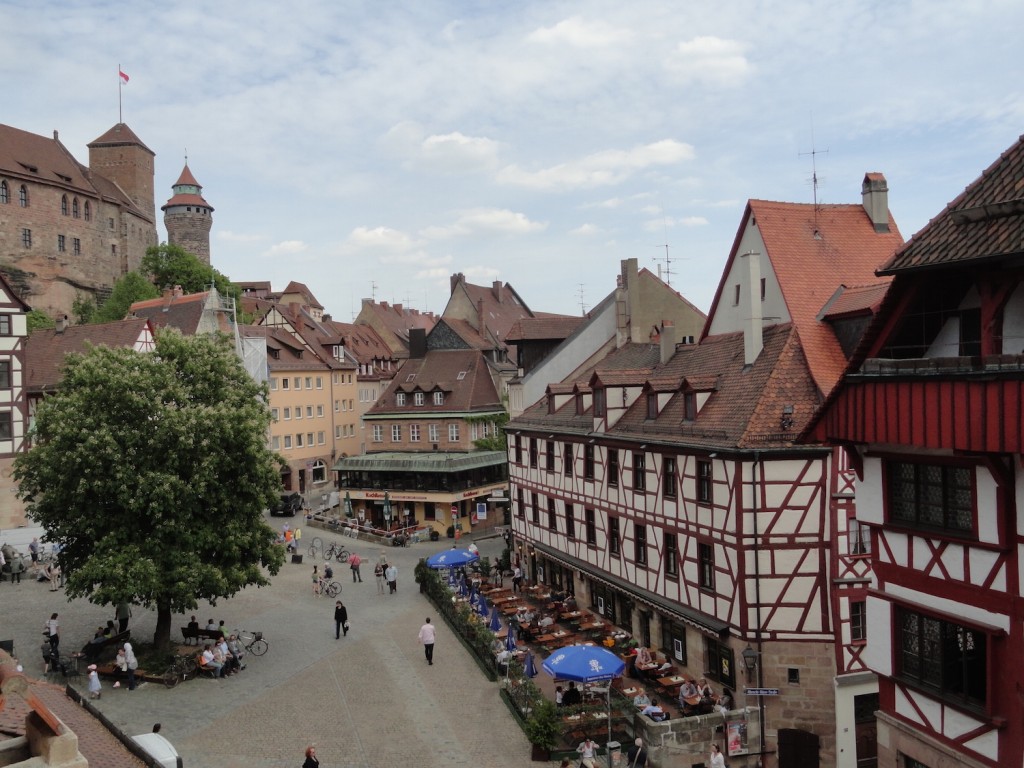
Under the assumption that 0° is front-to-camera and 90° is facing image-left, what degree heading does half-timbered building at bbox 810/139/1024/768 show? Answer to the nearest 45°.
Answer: approximately 45°

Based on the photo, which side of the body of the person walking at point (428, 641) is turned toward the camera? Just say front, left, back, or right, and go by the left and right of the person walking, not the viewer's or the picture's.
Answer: back

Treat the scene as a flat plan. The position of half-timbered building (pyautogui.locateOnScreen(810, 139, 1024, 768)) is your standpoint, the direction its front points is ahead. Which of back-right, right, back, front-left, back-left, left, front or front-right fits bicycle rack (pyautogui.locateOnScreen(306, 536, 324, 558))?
right

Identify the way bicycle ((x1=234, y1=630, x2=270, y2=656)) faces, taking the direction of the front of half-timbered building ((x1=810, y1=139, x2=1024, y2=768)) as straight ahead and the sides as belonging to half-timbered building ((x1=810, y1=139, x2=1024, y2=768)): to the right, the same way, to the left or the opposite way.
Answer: the opposite way

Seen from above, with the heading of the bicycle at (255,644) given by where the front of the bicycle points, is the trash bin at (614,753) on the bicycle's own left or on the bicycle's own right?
on the bicycle's own right

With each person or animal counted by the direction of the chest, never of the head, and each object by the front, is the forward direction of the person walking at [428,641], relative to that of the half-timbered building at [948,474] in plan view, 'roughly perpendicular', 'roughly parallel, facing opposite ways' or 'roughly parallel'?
roughly perpendicular

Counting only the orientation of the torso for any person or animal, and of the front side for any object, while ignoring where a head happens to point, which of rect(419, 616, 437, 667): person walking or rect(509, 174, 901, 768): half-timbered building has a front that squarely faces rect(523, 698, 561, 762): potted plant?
the half-timbered building

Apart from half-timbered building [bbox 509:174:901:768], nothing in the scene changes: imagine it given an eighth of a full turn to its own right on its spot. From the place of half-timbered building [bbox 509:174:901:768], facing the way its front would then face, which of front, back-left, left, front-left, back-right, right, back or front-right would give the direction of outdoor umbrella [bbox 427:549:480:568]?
front-right

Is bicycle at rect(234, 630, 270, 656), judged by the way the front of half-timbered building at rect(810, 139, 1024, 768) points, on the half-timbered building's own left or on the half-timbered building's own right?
on the half-timbered building's own right
